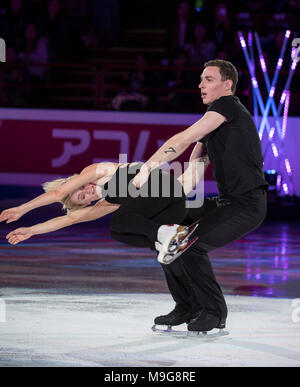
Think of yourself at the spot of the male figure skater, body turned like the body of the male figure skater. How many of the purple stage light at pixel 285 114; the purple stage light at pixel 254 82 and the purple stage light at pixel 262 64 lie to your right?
3

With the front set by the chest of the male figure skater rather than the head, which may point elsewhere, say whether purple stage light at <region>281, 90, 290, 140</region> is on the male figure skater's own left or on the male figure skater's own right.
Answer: on the male figure skater's own right

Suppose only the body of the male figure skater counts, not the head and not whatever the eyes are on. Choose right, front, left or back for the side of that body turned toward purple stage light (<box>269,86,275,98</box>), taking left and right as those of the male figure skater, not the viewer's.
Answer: right

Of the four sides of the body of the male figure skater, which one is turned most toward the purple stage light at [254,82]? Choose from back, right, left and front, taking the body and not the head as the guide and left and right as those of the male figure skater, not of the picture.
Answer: right

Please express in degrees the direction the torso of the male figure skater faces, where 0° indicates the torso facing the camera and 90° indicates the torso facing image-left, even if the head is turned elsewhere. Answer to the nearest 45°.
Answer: approximately 90°

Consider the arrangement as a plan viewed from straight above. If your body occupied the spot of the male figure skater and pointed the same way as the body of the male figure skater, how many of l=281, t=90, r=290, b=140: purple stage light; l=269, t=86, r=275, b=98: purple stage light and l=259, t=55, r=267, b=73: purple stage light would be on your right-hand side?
3
